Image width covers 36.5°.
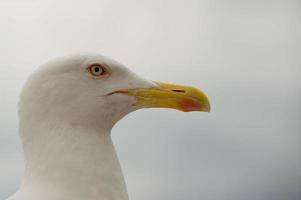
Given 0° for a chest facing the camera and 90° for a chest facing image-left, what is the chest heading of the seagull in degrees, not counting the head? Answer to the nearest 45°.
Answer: approximately 270°
